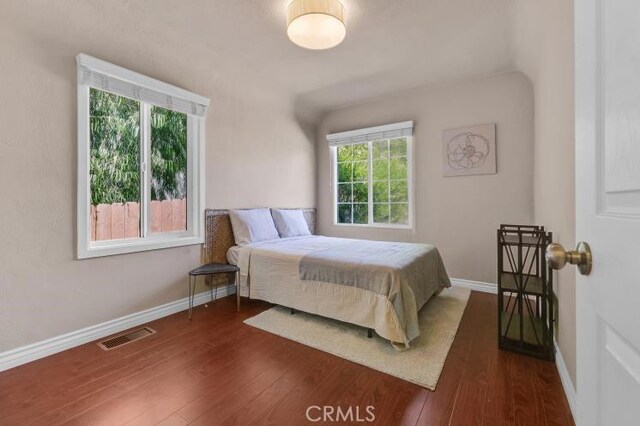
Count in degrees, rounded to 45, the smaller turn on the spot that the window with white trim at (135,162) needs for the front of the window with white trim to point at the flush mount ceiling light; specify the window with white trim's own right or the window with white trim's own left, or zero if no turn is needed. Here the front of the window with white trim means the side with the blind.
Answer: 0° — it already faces it

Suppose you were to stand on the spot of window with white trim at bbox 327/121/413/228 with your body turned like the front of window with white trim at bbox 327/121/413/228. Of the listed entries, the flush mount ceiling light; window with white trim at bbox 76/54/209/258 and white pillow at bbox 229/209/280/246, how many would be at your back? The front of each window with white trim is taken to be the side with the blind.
0

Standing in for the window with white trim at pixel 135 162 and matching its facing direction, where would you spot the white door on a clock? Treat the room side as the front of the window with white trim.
The white door is roughly at 1 o'clock from the window with white trim.

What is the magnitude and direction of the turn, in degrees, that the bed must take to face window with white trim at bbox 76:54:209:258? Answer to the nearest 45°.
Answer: approximately 135° to its right

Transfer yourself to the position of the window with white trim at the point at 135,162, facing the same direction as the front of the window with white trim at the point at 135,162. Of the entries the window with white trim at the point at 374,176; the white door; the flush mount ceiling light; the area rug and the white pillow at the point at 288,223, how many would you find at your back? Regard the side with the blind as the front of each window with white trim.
0

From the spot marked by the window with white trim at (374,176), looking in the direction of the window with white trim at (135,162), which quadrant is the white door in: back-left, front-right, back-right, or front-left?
front-left

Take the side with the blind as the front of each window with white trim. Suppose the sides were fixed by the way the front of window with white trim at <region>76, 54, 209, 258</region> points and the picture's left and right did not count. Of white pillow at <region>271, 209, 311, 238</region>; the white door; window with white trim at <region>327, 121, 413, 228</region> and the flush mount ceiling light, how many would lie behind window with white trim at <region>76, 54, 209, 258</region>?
0

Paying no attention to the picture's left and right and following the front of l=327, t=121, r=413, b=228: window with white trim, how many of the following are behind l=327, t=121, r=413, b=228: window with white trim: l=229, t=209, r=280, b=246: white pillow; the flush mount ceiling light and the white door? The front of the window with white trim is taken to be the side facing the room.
0

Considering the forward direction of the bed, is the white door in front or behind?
in front

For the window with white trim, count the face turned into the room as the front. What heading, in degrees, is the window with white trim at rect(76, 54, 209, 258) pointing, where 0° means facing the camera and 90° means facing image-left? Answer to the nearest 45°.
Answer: approximately 315°

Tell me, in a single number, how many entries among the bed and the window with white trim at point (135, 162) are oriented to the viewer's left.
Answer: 0

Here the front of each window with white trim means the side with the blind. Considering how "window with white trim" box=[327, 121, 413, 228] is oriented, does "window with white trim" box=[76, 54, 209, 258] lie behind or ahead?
ahead

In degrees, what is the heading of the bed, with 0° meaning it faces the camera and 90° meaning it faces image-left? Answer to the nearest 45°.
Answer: approximately 315°

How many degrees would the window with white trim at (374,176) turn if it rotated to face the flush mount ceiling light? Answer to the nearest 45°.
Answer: approximately 45° to its left

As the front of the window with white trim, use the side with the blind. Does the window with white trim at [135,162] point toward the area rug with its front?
yes

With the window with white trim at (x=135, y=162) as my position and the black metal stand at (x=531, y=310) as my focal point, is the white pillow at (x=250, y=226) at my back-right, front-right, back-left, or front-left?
front-left

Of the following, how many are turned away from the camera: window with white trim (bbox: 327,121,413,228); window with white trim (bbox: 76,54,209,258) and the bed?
0
